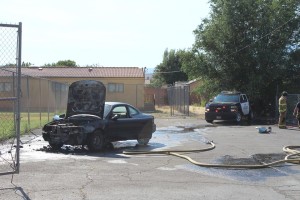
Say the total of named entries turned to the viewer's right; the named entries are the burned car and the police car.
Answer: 0

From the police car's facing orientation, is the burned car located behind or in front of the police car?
in front

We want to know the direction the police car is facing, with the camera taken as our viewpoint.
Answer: facing the viewer and to the left of the viewer

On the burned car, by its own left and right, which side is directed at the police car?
back
